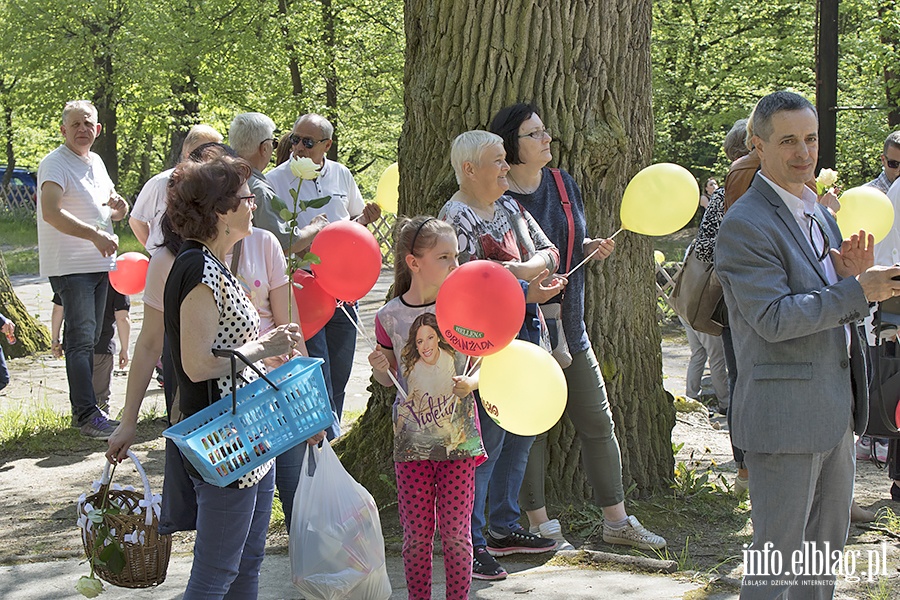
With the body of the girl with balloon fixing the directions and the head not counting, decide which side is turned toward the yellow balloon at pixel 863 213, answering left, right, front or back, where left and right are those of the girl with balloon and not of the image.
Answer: left

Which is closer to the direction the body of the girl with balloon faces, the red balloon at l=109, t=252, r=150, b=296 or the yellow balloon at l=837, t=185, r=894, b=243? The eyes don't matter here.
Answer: the yellow balloon

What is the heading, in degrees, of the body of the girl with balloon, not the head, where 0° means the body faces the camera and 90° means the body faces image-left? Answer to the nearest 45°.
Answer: approximately 315°

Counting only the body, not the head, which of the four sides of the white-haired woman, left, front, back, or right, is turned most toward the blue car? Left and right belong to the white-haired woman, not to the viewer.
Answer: back

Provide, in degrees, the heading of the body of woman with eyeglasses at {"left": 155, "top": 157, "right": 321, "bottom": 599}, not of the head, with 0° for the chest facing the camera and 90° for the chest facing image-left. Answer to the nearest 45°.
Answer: approximately 270°

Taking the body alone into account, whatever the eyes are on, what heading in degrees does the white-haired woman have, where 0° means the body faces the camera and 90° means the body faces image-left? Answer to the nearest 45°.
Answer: approximately 315°

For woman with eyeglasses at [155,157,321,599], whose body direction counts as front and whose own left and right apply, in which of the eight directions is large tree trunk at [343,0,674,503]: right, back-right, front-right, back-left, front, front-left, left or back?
front-left

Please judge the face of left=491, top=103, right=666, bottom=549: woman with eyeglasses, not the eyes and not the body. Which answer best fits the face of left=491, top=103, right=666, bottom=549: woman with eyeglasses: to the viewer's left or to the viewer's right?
to the viewer's right

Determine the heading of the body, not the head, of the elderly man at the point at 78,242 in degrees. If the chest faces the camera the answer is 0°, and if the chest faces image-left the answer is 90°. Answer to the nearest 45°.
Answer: approximately 315°

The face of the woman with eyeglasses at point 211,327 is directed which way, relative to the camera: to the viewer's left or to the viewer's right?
to the viewer's right
